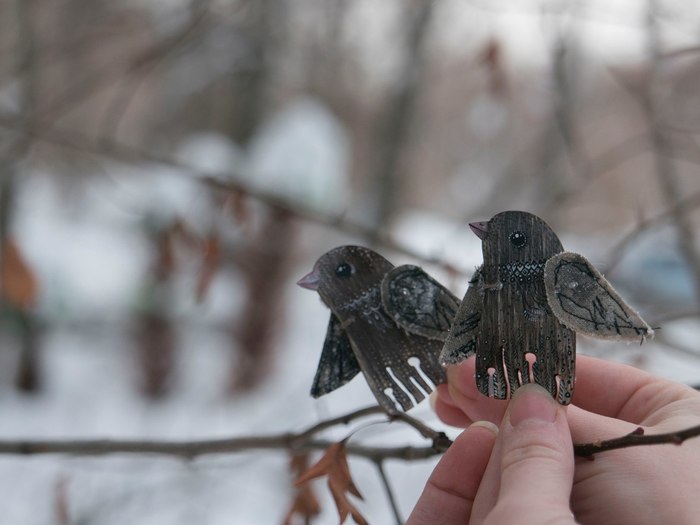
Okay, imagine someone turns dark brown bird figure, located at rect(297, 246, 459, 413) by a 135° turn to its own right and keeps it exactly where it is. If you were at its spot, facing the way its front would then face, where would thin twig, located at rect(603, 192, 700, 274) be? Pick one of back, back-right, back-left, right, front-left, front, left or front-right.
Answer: front

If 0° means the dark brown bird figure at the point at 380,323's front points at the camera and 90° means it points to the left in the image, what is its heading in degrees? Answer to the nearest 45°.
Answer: approximately 90°

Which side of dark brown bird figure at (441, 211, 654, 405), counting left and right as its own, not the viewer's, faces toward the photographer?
left

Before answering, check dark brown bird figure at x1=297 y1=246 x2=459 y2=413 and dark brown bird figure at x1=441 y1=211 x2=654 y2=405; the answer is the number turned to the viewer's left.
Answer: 2

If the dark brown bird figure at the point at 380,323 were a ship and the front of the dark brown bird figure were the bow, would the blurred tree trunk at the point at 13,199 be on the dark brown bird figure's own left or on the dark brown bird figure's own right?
on the dark brown bird figure's own right
